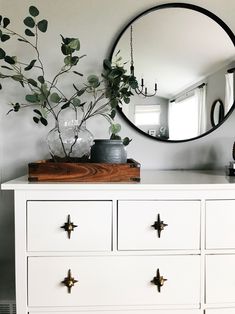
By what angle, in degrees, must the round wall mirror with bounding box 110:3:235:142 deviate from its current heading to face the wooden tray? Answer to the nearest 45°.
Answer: approximately 45° to its right

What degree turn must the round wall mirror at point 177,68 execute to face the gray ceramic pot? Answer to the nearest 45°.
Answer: approximately 45° to its right

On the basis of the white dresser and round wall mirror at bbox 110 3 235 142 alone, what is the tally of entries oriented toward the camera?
2

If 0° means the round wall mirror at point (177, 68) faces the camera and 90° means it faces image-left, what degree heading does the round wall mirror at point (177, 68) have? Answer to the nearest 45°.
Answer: approximately 0°

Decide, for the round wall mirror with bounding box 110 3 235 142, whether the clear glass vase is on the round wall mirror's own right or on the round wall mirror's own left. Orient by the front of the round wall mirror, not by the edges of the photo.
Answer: on the round wall mirror's own right
